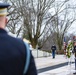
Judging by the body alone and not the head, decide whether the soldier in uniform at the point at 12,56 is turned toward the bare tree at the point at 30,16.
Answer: yes

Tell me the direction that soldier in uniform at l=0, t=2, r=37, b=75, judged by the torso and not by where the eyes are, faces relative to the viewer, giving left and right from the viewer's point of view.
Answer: facing away from the viewer
